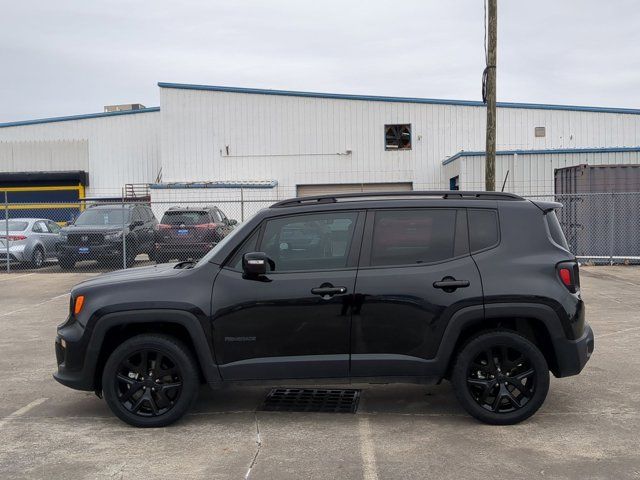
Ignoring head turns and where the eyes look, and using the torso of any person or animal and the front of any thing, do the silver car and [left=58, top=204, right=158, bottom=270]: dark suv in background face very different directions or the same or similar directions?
very different directions

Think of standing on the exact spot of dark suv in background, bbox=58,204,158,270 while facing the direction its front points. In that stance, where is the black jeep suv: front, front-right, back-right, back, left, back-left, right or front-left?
front-left

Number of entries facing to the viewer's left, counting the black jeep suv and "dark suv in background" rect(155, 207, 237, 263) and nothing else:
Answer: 1

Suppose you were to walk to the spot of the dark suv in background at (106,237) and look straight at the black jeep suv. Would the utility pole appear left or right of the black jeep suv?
left

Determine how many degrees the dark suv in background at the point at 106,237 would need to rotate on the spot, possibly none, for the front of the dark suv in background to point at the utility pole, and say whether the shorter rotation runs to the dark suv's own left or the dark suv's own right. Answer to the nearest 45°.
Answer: approximately 90° to the dark suv's own left

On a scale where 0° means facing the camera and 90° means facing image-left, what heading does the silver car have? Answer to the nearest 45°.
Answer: approximately 225°

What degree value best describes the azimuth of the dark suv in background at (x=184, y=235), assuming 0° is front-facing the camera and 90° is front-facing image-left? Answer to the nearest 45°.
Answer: approximately 225°

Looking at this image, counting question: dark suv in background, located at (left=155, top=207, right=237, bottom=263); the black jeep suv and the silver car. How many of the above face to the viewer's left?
1

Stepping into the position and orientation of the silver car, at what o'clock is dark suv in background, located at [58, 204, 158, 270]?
The dark suv in background is roughly at 3 o'clock from the silver car.

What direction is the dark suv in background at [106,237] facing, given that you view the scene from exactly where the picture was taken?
facing the viewer and to the left of the viewer

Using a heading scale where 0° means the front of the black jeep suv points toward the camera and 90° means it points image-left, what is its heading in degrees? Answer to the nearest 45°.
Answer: approximately 90°

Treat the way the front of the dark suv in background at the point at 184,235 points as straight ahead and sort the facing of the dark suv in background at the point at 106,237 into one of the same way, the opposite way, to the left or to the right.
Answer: the opposite way

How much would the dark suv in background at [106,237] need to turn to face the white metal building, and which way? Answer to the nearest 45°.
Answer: approximately 180°

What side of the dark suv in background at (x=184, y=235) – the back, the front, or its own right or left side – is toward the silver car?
left
